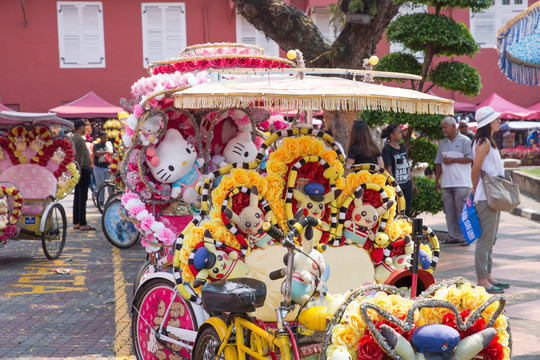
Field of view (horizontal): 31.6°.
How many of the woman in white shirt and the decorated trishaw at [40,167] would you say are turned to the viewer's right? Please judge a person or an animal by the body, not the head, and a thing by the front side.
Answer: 1

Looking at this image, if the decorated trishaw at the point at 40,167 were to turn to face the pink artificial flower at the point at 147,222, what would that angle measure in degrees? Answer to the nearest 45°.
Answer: approximately 45° to its left

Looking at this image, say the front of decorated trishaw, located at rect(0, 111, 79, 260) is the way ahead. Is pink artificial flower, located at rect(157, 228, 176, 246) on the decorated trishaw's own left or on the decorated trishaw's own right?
on the decorated trishaw's own left

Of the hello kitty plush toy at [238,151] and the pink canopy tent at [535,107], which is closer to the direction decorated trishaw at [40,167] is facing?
the hello kitty plush toy

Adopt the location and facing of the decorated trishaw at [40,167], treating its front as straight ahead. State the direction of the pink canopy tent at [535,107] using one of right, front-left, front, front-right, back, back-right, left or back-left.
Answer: back

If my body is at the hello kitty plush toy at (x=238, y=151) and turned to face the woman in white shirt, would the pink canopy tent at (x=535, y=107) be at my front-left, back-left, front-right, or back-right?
front-left

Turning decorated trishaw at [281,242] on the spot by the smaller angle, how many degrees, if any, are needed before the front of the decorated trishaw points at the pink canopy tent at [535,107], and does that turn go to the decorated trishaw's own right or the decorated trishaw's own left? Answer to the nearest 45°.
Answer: approximately 135° to the decorated trishaw's own left

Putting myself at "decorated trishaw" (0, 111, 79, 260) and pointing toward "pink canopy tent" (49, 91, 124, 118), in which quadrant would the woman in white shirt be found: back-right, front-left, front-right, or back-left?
back-right
